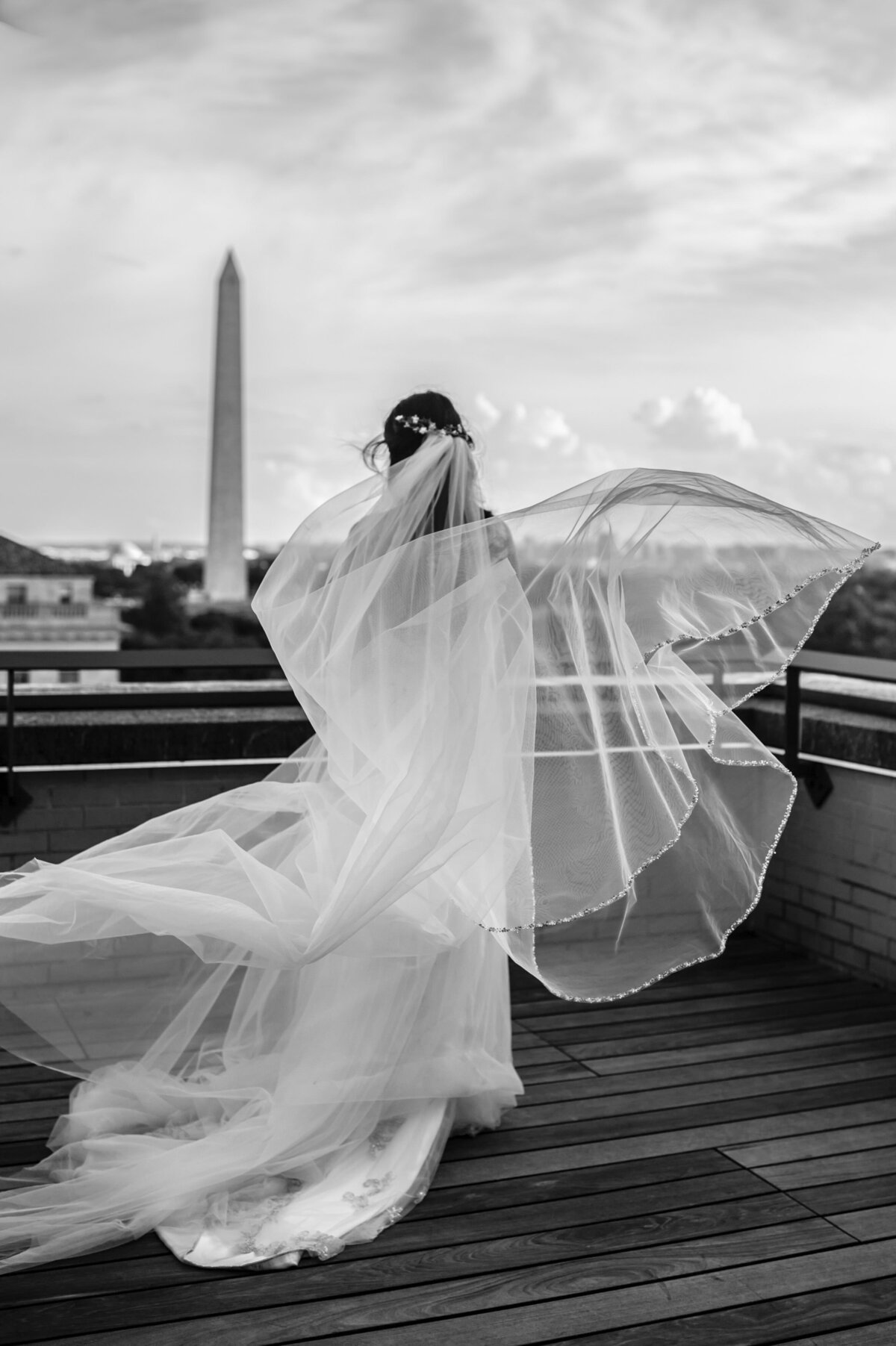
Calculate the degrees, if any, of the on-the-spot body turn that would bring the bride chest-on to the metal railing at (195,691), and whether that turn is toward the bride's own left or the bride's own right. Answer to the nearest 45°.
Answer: approximately 45° to the bride's own left

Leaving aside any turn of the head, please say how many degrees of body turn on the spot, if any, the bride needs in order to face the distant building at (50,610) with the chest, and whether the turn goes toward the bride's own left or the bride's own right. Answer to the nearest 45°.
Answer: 0° — they already face it

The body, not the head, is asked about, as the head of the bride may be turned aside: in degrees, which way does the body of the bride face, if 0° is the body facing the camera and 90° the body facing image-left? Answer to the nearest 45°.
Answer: approximately 180°

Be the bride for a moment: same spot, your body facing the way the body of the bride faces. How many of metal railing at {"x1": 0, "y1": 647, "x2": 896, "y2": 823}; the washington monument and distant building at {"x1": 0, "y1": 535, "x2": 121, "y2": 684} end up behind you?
0

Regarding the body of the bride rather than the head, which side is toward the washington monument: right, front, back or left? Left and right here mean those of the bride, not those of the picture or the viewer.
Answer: front

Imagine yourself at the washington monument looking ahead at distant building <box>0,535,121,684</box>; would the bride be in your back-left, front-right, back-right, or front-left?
front-left
